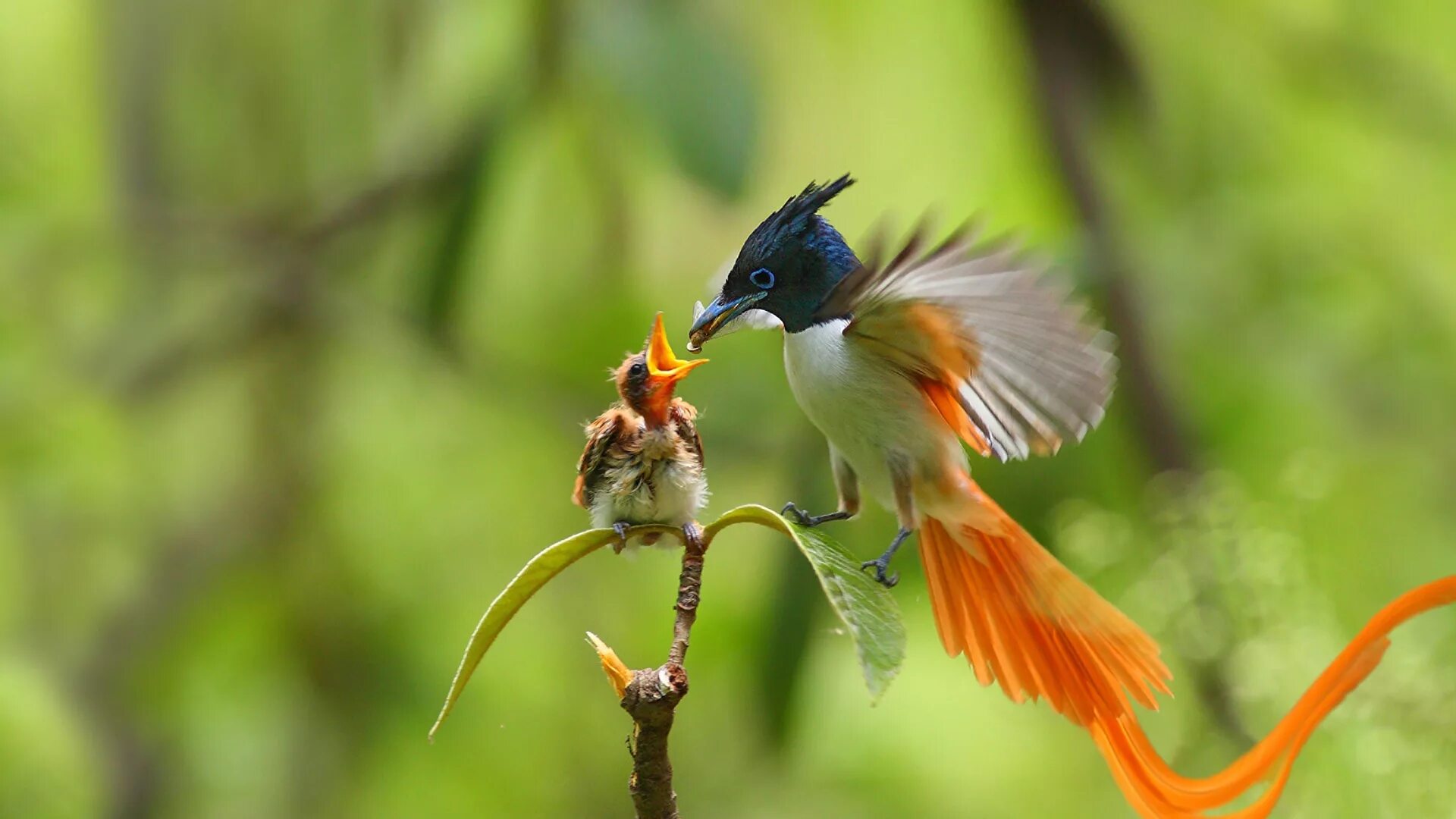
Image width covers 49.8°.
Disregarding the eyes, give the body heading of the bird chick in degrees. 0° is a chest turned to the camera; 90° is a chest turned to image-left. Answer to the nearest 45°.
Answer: approximately 315°

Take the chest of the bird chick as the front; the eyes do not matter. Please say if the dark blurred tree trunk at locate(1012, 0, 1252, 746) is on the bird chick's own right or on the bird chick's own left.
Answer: on the bird chick's own left
